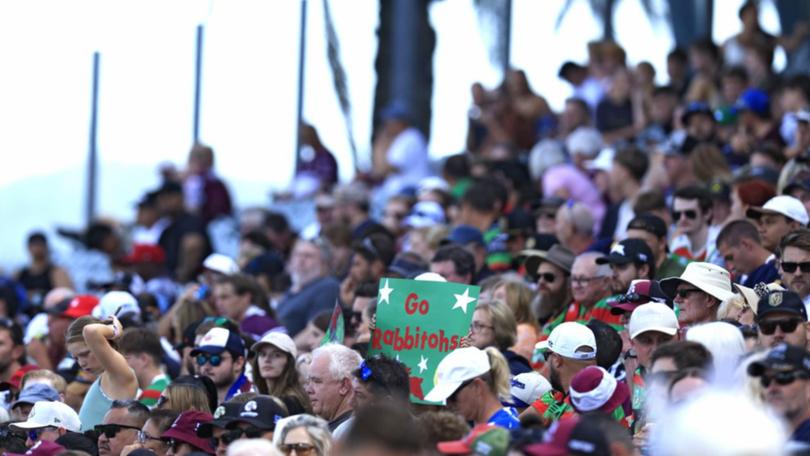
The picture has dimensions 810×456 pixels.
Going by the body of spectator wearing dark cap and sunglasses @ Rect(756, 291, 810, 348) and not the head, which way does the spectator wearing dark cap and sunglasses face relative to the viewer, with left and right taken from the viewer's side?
facing the viewer and to the left of the viewer

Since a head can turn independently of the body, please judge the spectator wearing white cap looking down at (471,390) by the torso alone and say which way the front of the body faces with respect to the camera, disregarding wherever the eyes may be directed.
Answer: to the viewer's left

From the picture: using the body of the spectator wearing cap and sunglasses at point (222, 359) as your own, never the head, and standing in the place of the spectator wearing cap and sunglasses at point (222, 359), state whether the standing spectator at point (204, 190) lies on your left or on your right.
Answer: on your right

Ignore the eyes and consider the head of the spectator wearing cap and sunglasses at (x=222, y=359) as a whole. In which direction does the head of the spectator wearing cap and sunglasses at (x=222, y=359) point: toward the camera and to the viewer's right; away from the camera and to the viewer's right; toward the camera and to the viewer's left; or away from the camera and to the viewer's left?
toward the camera and to the viewer's left

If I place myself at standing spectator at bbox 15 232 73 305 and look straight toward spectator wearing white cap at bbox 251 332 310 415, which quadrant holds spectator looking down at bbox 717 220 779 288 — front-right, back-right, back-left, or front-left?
front-left

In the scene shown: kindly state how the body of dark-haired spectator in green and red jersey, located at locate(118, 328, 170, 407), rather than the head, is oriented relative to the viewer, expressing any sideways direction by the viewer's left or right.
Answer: facing to the left of the viewer

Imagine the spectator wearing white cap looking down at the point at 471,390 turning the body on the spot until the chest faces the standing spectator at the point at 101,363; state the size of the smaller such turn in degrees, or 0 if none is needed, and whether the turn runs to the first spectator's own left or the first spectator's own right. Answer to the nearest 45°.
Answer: approximately 45° to the first spectator's own right

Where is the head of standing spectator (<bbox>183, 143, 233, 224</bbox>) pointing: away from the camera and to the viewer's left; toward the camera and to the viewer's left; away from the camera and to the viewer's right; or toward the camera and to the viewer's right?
toward the camera and to the viewer's left

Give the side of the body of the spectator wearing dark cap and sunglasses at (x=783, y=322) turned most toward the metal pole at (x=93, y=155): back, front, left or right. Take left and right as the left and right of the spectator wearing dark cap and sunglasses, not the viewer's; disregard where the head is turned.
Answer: right

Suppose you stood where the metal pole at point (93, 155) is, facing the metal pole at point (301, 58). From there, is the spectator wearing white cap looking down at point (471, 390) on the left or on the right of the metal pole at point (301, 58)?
right

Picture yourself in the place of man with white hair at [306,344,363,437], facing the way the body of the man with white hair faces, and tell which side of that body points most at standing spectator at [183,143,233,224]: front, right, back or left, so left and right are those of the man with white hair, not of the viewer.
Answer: right

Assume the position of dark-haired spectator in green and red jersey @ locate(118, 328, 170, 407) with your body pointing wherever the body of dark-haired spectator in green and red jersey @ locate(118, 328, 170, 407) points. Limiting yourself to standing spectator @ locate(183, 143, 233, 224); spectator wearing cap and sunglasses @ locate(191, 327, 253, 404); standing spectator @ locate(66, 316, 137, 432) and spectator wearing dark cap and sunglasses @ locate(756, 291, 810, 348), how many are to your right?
1
